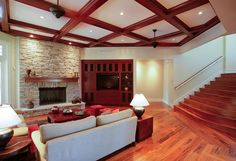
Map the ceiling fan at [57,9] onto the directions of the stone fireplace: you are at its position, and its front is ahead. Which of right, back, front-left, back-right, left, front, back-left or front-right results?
front-right

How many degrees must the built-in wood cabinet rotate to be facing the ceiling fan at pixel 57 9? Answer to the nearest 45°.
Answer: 0° — it already faces it

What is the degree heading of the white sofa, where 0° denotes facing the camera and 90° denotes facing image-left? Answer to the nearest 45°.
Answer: approximately 135°

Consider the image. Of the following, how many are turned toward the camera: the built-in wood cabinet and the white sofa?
1

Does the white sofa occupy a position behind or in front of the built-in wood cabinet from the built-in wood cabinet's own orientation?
in front

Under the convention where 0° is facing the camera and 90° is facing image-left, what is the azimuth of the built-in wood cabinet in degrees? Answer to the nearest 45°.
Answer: approximately 0°

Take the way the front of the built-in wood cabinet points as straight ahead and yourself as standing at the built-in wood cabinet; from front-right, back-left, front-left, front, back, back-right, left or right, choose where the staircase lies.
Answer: front-left

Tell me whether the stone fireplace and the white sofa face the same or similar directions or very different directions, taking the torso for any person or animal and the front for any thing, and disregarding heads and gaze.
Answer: very different directions
